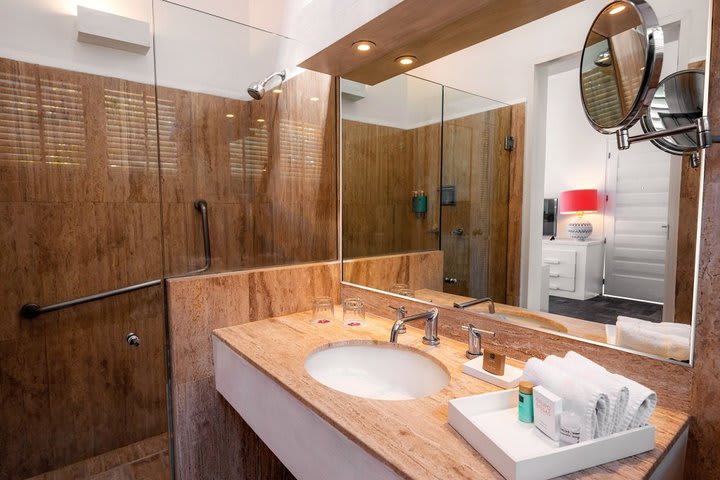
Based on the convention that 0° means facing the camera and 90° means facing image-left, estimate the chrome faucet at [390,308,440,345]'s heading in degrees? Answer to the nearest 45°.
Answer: approximately 45°

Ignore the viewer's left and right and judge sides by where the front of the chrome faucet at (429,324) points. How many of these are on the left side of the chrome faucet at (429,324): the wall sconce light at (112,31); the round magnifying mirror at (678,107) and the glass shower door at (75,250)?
1

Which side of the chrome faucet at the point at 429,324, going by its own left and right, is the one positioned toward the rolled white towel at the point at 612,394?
left

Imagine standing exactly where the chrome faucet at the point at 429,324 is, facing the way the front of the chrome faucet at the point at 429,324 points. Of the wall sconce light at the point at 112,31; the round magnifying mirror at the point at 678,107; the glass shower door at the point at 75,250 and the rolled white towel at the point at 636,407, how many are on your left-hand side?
2

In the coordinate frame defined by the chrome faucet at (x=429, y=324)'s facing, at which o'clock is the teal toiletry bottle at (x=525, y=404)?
The teal toiletry bottle is roughly at 10 o'clock from the chrome faucet.

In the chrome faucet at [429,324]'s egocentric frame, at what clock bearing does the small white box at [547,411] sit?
The small white box is roughly at 10 o'clock from the chrome faucet.

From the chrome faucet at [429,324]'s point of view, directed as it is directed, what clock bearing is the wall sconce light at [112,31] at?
The wall sconce light is roughly at 2 o'clock from the chrome faucet.

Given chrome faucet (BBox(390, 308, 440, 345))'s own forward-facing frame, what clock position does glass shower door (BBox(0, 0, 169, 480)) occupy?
The glass shower door is roughly at 2 o'clock from the chrome faucet.
